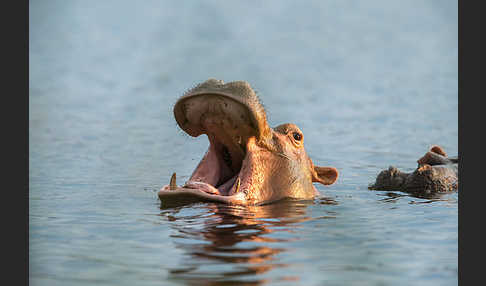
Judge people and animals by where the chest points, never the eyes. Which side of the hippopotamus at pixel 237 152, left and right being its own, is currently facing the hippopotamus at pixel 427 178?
back

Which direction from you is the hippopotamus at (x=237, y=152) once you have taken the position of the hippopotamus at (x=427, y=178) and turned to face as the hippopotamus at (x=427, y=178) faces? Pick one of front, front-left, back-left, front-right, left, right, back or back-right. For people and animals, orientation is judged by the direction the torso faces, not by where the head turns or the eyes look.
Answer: front-left

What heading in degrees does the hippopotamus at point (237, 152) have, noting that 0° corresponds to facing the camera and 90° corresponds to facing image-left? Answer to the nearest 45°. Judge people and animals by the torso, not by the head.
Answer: approximately 45°

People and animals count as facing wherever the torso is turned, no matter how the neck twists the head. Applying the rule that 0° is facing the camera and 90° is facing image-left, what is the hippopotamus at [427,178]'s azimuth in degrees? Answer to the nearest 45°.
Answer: approximately 90°
